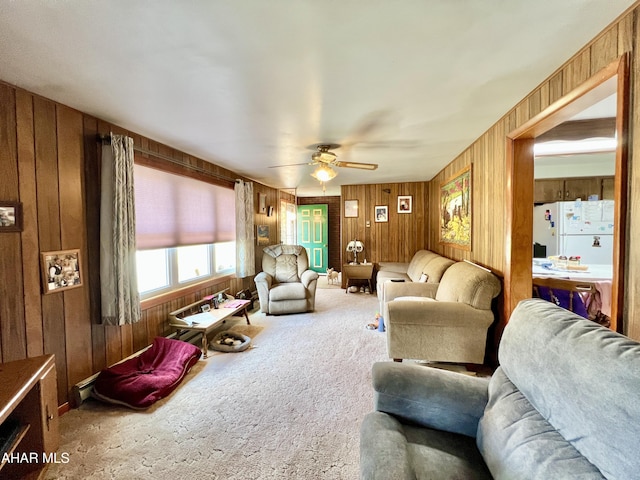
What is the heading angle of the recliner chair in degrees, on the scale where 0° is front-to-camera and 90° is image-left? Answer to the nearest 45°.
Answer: approximately 0°

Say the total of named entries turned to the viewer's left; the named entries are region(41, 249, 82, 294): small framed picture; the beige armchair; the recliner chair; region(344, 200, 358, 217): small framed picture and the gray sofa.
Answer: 2

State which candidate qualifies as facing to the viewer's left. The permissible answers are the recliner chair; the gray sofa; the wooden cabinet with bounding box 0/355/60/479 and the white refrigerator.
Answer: the gray sofa

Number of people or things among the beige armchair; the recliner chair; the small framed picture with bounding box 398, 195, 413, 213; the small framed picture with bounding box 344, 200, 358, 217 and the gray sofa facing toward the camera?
3

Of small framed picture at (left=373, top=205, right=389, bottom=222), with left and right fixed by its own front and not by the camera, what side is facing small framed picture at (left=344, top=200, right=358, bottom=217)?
right

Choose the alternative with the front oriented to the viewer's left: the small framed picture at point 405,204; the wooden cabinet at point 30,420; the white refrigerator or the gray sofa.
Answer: the gray sofa

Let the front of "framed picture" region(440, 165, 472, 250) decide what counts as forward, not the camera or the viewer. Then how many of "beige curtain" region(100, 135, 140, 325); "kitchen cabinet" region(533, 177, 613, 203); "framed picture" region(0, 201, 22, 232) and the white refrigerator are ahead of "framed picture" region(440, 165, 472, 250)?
2

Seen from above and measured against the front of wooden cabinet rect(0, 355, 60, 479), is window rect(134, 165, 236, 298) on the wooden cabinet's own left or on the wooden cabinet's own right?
on the wooden cabinet's own left

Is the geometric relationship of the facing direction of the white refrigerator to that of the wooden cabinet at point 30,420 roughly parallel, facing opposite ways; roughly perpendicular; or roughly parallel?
roughly perpendicular

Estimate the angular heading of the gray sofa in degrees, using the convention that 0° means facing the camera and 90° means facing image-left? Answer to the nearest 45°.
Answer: approximately 90°

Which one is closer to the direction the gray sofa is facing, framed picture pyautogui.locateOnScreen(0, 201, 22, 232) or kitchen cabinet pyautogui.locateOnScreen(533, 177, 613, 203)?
the framed picture

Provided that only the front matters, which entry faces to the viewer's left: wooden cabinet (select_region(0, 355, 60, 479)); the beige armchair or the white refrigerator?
the beige armchair

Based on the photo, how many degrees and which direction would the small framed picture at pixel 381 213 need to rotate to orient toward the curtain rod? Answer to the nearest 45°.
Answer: approximately 45° to its right

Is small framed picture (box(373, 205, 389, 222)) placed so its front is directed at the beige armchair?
yes

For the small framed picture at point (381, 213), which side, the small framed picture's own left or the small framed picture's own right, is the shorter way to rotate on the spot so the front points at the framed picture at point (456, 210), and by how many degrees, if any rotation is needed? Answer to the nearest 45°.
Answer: approximately 45° to the small framed picture's own left

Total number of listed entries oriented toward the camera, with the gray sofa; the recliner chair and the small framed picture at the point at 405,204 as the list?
2

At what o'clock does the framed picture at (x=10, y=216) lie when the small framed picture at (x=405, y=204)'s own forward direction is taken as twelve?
The framed picture is roughly at 1 o'clock from the small framed picture.
